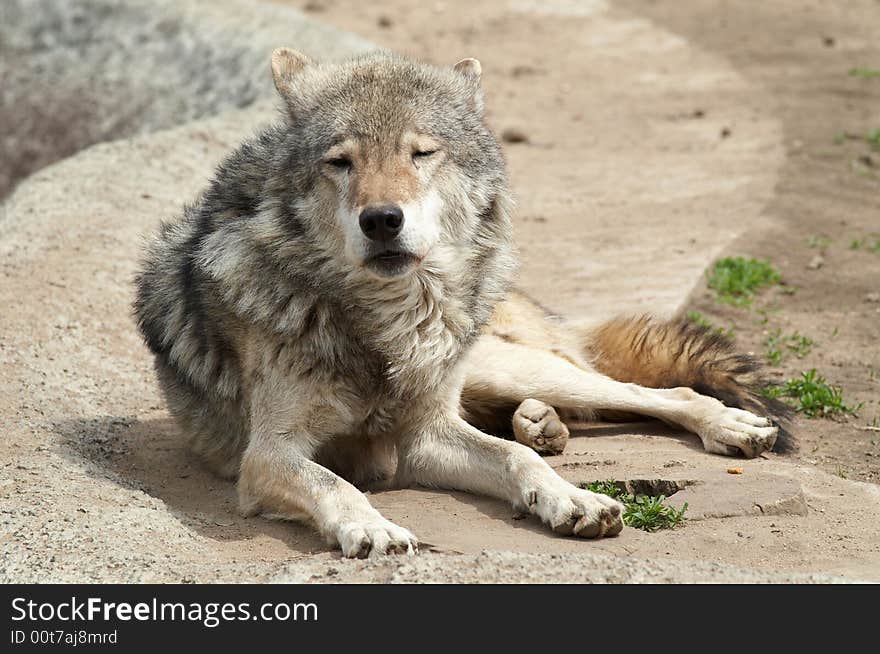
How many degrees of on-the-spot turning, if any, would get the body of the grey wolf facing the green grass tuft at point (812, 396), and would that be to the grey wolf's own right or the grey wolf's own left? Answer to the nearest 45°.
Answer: approximately 135° to the grey wolf's own left

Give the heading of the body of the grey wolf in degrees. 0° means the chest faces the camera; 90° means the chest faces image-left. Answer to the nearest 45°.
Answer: approximately 0°
